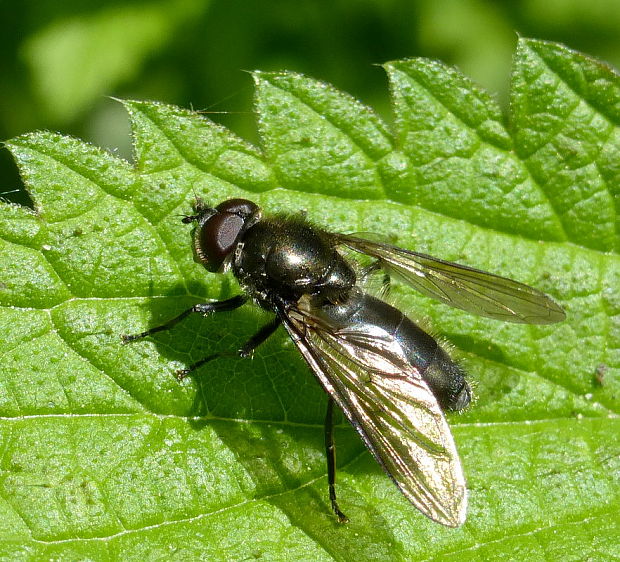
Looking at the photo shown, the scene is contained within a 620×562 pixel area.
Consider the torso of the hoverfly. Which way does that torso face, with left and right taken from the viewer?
facing away from the viewer and to the left of the viewer
